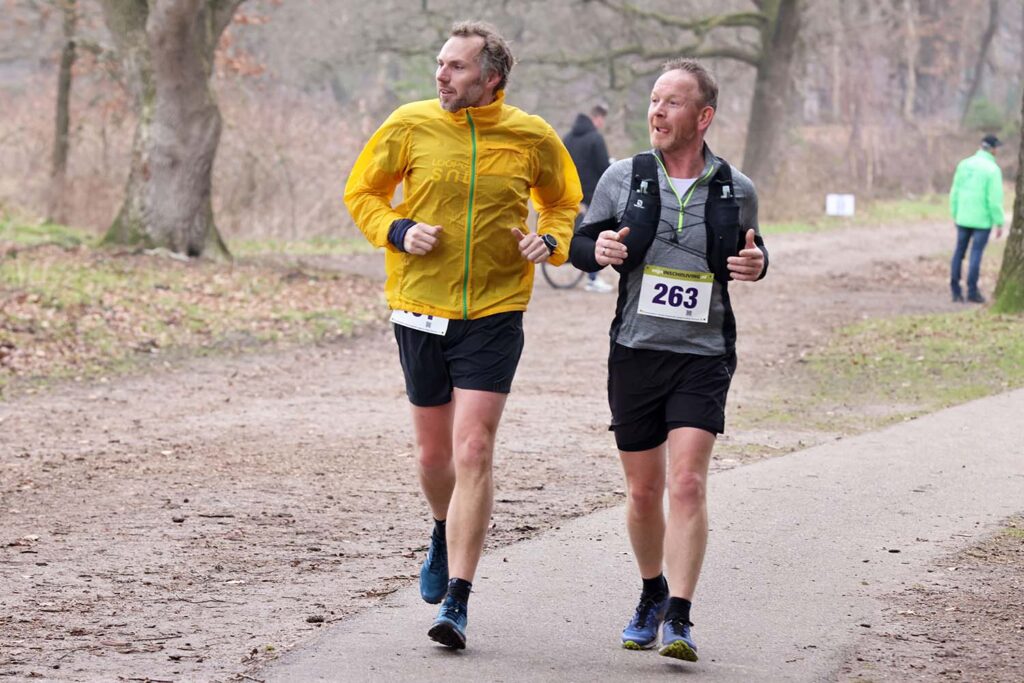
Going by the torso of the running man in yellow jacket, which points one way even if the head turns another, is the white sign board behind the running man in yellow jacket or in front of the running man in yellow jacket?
behind

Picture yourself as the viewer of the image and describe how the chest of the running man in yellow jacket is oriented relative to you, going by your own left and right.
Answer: facing the viewer

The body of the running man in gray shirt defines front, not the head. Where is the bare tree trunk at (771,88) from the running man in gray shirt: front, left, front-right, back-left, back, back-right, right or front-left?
back

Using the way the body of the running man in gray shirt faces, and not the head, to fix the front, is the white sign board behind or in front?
behind

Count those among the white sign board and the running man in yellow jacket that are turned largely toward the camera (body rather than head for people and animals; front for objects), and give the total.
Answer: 2

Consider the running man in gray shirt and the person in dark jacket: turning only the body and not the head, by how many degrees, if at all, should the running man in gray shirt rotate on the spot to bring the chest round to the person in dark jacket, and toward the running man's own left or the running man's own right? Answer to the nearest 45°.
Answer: approximately 180°

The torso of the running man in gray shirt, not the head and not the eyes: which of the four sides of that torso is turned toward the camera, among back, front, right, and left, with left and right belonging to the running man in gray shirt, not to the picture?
front

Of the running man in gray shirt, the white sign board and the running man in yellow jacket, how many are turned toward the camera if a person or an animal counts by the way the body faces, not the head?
3

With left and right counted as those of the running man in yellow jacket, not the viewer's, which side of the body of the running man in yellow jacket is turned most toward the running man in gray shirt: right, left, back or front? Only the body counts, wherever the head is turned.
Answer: left

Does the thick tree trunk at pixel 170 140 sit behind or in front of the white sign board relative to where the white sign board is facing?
in front

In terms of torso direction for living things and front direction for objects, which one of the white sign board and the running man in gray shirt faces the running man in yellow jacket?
the white sign board
